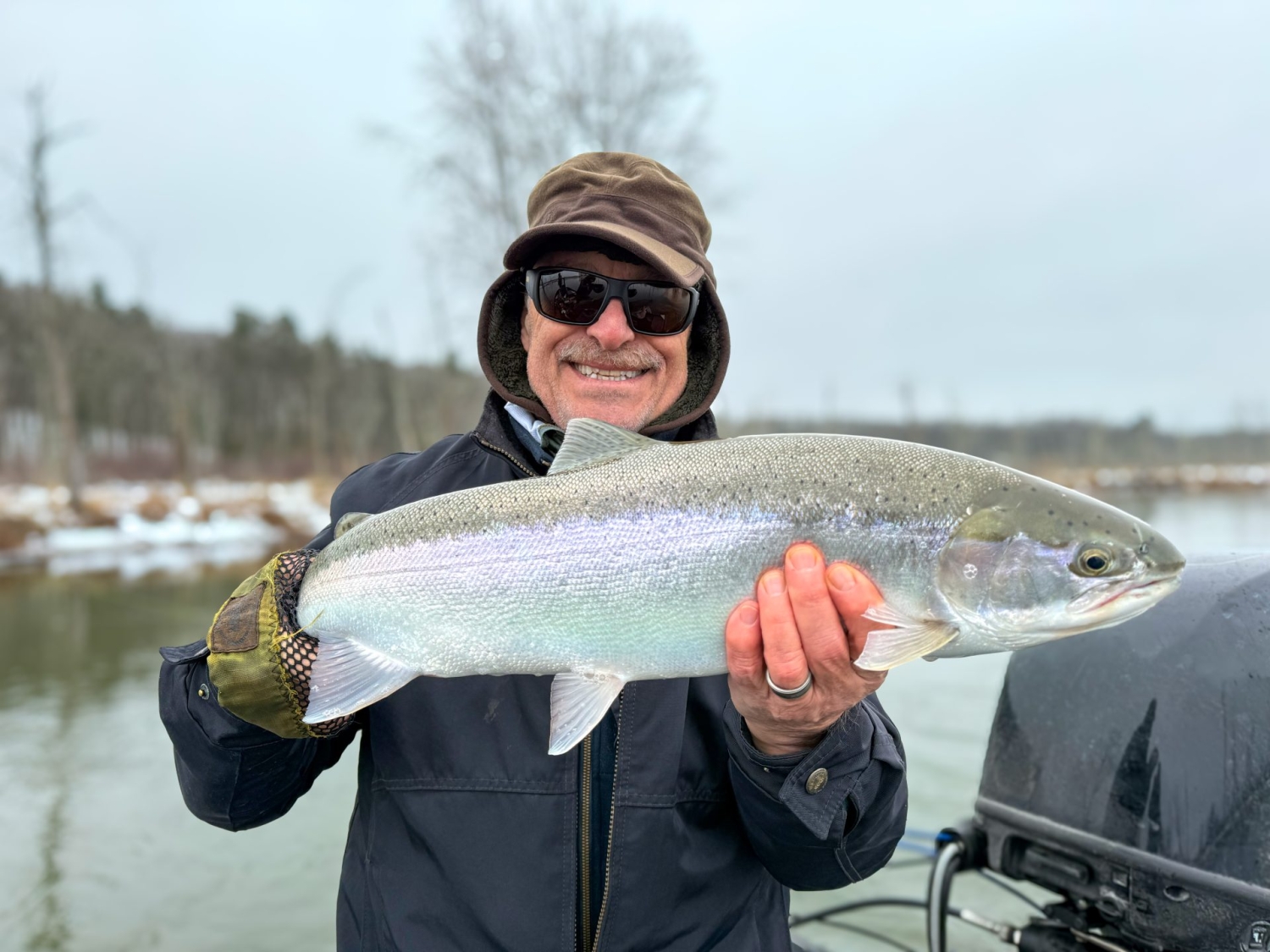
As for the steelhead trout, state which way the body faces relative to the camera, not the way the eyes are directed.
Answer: to the viewer's right

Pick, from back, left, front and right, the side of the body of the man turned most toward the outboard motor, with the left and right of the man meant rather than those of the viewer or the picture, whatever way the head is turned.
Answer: left

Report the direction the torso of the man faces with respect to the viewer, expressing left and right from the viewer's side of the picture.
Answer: facing the viewer

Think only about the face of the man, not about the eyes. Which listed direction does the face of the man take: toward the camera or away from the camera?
toward the camera
